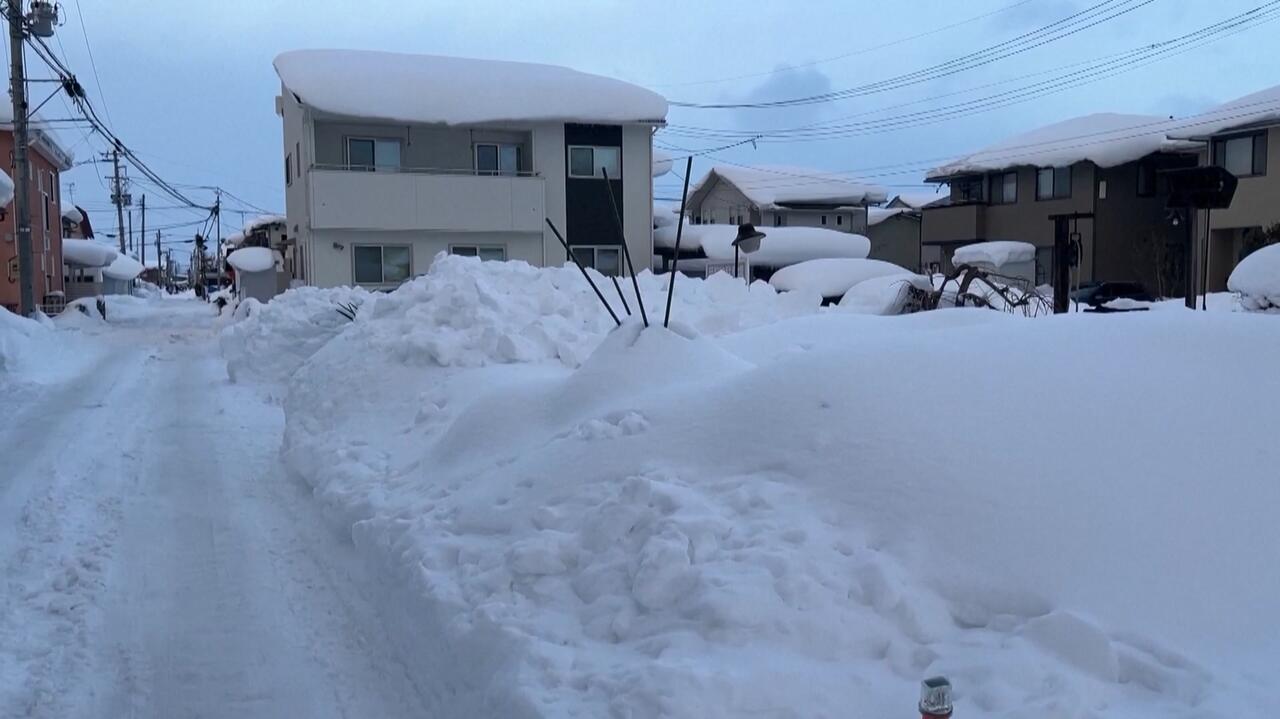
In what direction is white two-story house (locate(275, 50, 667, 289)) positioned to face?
toward the camera

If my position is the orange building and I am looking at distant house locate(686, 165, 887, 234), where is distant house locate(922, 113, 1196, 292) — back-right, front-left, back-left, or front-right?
front-right

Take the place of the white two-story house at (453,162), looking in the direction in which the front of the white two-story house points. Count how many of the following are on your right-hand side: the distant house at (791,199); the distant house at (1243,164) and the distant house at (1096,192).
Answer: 0

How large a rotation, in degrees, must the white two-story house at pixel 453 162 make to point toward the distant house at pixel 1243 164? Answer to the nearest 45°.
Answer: approximately 90° to its left

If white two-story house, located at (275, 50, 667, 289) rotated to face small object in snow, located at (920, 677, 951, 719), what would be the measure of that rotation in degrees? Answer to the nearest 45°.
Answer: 0° — it already faces it

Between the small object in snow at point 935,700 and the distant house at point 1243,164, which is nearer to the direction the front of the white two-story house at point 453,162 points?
the small object in snow

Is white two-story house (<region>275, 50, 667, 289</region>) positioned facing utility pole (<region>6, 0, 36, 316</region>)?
no

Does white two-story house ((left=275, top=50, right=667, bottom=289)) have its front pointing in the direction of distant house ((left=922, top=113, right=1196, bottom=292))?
no

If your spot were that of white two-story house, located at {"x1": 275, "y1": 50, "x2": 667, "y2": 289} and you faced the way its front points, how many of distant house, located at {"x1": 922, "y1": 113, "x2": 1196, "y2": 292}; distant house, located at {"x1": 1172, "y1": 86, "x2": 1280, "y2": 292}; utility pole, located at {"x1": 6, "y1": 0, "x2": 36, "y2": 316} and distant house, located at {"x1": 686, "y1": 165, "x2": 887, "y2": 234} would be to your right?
1

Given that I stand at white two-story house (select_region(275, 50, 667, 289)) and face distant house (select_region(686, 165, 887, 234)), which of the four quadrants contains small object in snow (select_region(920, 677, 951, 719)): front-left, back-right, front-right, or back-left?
back-right

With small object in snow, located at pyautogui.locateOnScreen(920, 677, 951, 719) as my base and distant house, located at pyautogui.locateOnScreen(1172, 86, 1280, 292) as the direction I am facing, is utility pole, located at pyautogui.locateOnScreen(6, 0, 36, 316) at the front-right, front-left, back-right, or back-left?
front-left

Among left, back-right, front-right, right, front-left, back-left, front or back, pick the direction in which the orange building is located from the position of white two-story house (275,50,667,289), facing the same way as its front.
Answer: back-right

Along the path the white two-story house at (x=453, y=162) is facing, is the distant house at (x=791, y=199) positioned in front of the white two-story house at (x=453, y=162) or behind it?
behind
